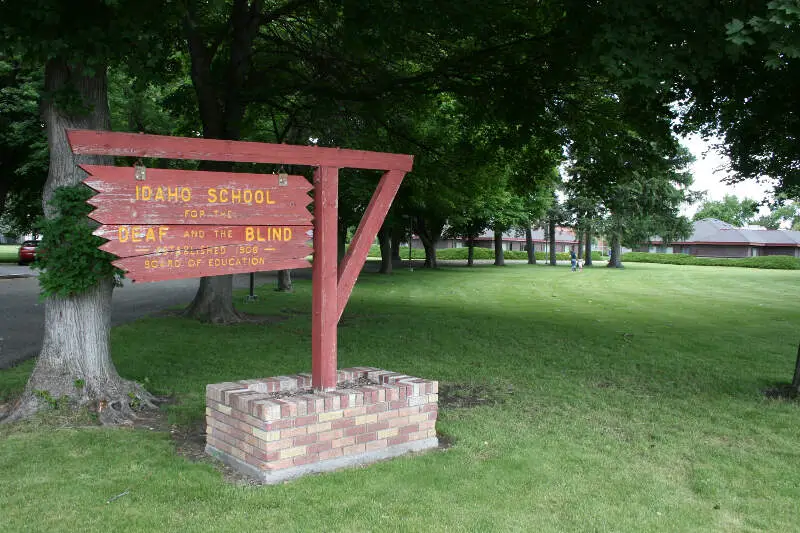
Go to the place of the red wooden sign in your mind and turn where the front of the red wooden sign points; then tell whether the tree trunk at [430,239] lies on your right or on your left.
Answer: on your left

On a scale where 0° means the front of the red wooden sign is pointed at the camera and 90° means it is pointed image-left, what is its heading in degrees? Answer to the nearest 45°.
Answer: approximately 315°

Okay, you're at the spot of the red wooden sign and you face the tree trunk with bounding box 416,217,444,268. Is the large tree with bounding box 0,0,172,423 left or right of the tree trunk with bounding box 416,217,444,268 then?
left
